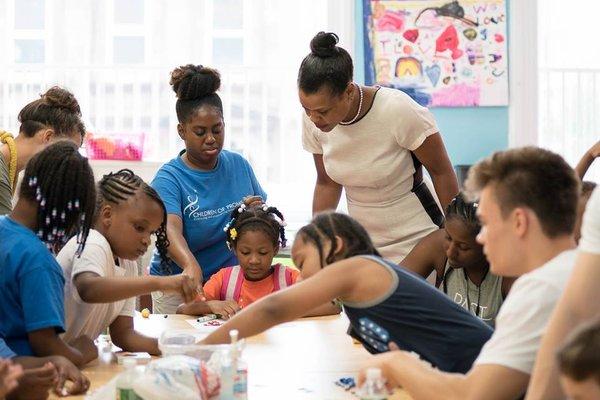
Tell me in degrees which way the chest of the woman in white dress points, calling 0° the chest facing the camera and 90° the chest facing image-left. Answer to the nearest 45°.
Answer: approximately 45°

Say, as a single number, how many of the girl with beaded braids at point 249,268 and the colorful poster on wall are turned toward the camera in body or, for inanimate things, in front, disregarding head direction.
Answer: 2

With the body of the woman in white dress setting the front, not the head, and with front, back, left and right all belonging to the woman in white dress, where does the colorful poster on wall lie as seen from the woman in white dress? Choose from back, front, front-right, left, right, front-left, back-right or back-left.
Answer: back-right

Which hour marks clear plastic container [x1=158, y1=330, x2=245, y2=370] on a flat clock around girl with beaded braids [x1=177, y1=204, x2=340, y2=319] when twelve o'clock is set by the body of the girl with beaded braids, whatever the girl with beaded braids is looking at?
The clear plastic container is roughly at 12 o'clock from the girl with beaded braids.

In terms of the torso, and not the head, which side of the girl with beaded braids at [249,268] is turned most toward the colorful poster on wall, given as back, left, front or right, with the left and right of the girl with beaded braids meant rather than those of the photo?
back

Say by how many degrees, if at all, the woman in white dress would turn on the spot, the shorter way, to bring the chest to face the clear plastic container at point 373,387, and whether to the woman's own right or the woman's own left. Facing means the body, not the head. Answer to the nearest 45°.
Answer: approximately 45° to the woman's own left
